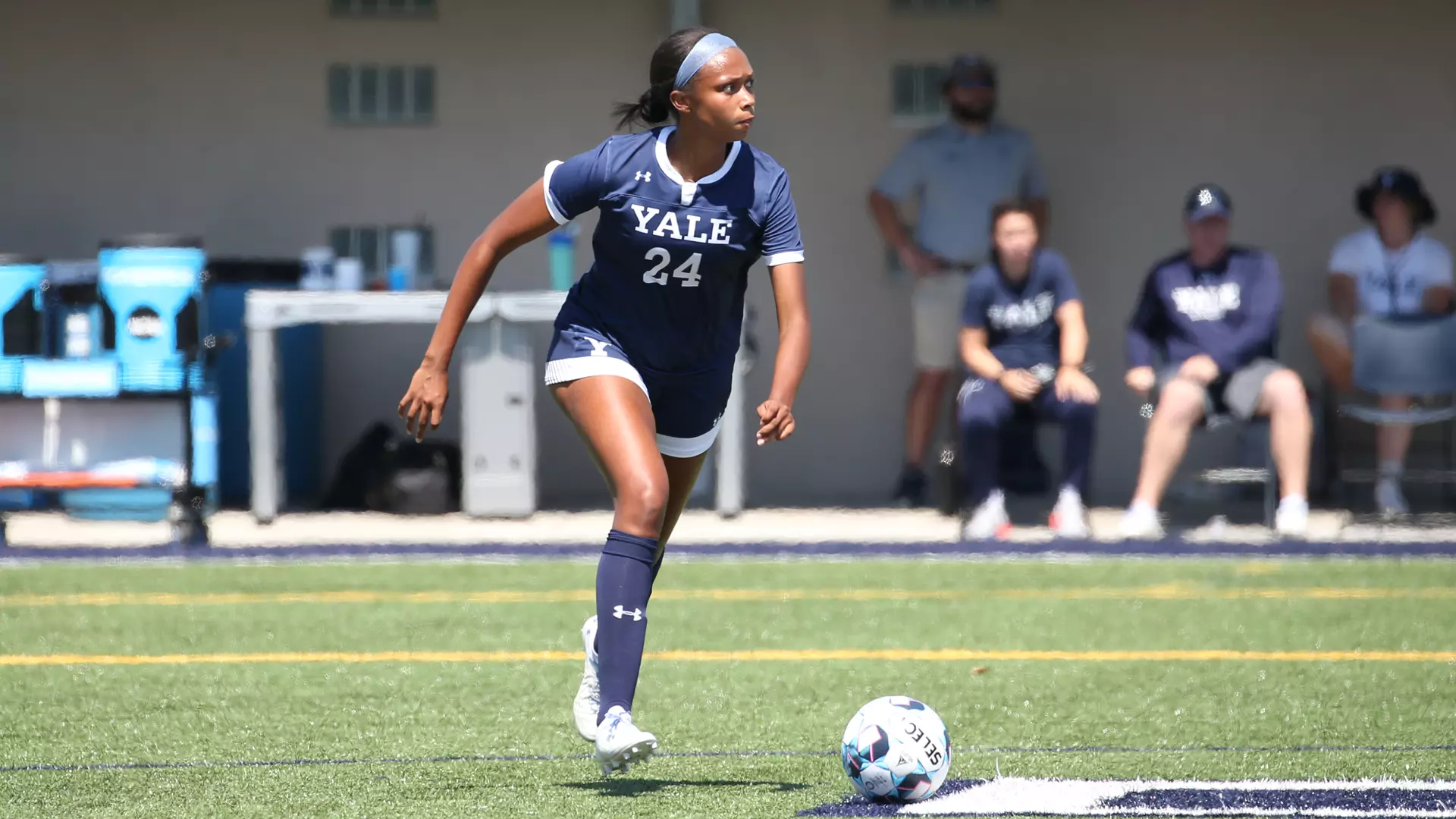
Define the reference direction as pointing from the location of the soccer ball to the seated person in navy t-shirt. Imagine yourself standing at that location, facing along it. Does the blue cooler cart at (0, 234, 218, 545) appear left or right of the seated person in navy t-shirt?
left

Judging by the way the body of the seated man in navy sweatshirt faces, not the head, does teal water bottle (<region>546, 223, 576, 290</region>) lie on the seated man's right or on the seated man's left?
on the seated man's right

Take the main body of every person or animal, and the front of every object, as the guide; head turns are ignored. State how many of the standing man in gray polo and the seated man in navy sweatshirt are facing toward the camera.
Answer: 2

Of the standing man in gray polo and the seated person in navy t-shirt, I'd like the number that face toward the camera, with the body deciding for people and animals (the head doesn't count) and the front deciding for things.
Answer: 2

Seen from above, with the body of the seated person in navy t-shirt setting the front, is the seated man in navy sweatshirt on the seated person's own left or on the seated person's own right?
on the seated person's own left

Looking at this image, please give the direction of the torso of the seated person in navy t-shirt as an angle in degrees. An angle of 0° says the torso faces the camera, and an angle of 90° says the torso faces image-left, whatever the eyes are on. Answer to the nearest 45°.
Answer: approximately 0°

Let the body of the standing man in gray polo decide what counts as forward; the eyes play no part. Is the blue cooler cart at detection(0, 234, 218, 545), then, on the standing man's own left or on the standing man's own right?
on the standing man's own right

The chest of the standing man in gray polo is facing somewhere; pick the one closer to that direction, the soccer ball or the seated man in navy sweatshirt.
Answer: the soccer ball
